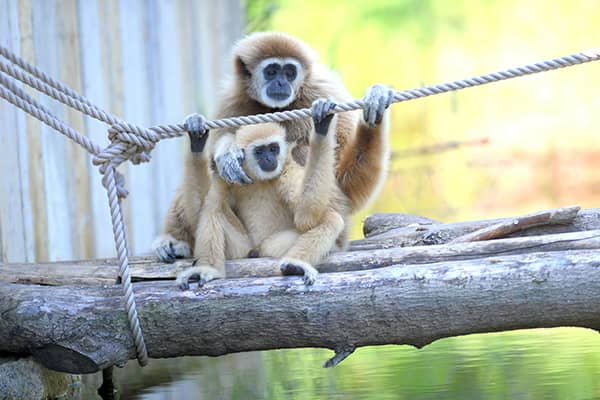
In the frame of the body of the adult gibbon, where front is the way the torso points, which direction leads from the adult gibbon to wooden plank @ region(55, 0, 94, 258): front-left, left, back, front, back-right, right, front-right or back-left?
back-right

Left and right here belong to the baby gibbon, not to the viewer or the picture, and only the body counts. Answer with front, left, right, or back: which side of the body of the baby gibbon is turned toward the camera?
front

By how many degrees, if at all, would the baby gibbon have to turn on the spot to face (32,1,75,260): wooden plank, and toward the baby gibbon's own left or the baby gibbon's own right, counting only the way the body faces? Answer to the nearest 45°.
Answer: approximately 135° to the baby gibbon's own right

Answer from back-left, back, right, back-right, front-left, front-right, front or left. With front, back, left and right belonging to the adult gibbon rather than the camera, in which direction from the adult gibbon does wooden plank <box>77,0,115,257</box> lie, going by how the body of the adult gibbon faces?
back-right

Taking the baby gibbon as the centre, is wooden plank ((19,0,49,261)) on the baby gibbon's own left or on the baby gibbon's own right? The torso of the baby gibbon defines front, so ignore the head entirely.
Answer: on the baby gibbon's own right

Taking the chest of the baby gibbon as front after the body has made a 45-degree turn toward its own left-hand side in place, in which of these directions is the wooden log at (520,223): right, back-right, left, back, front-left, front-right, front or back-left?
front-left

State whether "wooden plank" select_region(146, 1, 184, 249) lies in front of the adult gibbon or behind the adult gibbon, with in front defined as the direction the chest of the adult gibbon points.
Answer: behind

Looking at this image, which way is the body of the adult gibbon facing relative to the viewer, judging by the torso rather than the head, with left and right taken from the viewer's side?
facing the viewer
